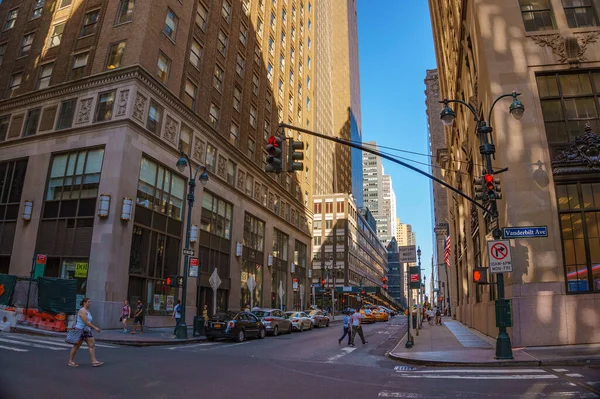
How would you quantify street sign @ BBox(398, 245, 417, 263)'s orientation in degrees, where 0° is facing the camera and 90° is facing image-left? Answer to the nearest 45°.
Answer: approximately 0°

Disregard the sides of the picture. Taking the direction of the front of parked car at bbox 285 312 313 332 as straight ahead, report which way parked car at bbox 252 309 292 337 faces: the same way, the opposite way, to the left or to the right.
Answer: the same way

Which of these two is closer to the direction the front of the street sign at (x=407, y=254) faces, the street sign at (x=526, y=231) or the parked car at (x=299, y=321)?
the street sign

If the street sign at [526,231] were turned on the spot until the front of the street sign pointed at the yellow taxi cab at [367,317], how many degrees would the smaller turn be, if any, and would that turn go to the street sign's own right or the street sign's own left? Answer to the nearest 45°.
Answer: approximately 135° to the street sign's own right

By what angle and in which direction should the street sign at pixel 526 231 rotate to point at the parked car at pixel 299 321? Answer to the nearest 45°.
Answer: approximately 135° to its right

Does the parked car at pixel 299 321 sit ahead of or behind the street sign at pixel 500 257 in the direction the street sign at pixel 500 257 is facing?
behind

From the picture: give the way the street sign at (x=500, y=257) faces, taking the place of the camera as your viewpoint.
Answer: facing the viewer

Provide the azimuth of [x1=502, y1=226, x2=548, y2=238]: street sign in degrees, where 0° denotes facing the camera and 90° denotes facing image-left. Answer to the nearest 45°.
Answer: approximately 0°
